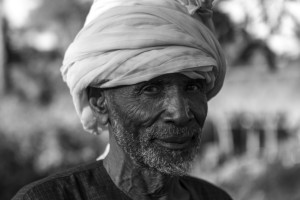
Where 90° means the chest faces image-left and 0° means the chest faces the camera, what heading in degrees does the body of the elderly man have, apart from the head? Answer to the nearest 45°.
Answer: approximately 315°
